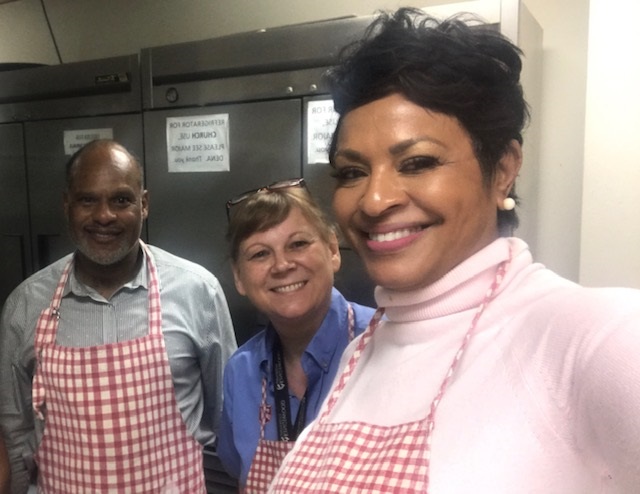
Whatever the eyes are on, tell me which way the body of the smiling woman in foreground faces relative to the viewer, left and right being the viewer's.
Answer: facing the viewer and to the left of the viewer

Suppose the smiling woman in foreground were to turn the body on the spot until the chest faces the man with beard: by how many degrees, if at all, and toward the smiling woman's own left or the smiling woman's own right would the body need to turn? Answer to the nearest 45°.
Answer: approximately 90° to the smiling woman's own right

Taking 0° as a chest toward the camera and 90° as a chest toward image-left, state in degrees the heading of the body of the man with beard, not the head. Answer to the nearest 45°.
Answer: approximately 0°

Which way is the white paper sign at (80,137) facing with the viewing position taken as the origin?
facing the viewer

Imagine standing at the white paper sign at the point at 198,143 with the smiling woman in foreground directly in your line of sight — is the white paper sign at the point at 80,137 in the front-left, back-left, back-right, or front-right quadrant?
back-right

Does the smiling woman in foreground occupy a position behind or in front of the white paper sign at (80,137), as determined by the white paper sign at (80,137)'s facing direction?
in front

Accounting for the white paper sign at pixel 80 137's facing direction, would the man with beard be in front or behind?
in front

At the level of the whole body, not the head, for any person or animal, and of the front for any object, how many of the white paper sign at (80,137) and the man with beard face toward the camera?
2
